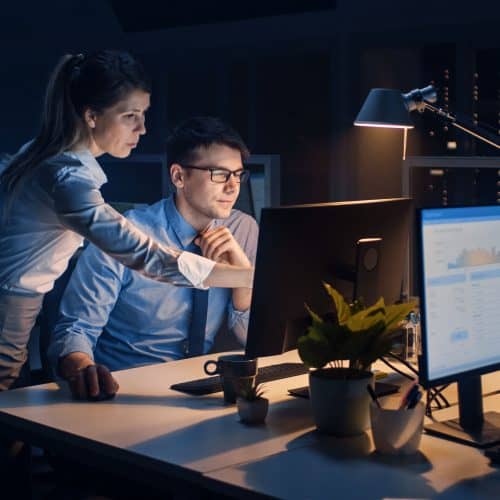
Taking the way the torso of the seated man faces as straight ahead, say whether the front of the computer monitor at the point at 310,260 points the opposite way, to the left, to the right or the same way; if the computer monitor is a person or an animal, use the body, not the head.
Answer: the opposite way

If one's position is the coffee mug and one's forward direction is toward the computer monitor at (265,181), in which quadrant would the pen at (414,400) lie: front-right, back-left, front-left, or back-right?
back-right

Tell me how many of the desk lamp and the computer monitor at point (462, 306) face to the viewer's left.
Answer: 1

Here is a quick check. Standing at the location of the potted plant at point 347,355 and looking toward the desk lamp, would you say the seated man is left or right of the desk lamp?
left

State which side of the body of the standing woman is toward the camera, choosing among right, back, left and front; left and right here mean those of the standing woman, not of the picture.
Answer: right

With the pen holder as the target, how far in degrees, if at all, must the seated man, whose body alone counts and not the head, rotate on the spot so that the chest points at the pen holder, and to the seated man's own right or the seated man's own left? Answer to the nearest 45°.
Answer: approximately 45° to the seated man's own right

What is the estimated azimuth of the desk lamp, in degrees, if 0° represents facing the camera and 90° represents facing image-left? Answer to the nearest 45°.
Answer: approximately 90°

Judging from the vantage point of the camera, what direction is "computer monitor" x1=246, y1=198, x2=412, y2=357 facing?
facing away from the viewer and to the left of the viewer
